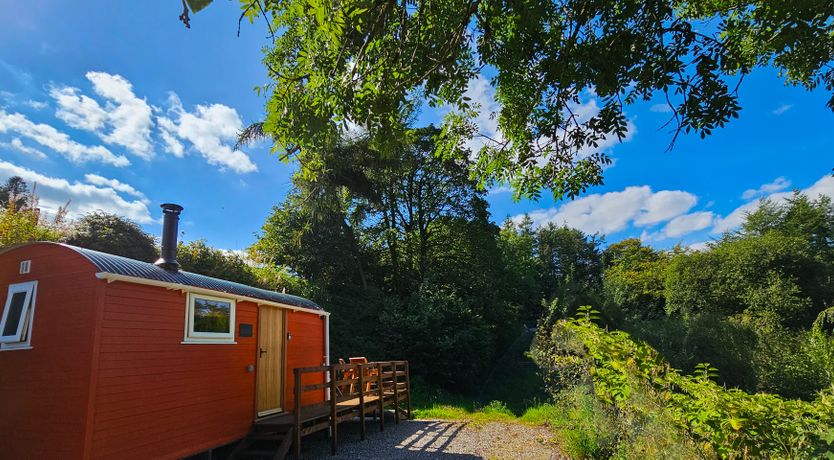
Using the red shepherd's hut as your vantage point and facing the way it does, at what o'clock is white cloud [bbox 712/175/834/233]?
The white cloud is roughly at 10 o'clock from the red shepherd's hut.

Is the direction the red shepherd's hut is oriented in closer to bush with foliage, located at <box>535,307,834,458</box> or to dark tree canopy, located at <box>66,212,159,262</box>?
the bush with foliage

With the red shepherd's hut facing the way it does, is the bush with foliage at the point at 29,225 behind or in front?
behind

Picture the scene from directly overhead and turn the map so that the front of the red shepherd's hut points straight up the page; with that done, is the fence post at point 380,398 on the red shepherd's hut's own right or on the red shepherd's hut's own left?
on the red shepherd's hut's own left

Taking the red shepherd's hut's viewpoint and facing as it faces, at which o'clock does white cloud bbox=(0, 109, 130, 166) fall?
The white cloud is roughly at 7 o'clock from the red shepherd's hut.

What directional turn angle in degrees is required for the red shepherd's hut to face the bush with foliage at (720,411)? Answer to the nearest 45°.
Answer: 0° — it already faces it

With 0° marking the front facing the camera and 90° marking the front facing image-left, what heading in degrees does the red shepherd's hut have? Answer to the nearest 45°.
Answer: approximately 315°
